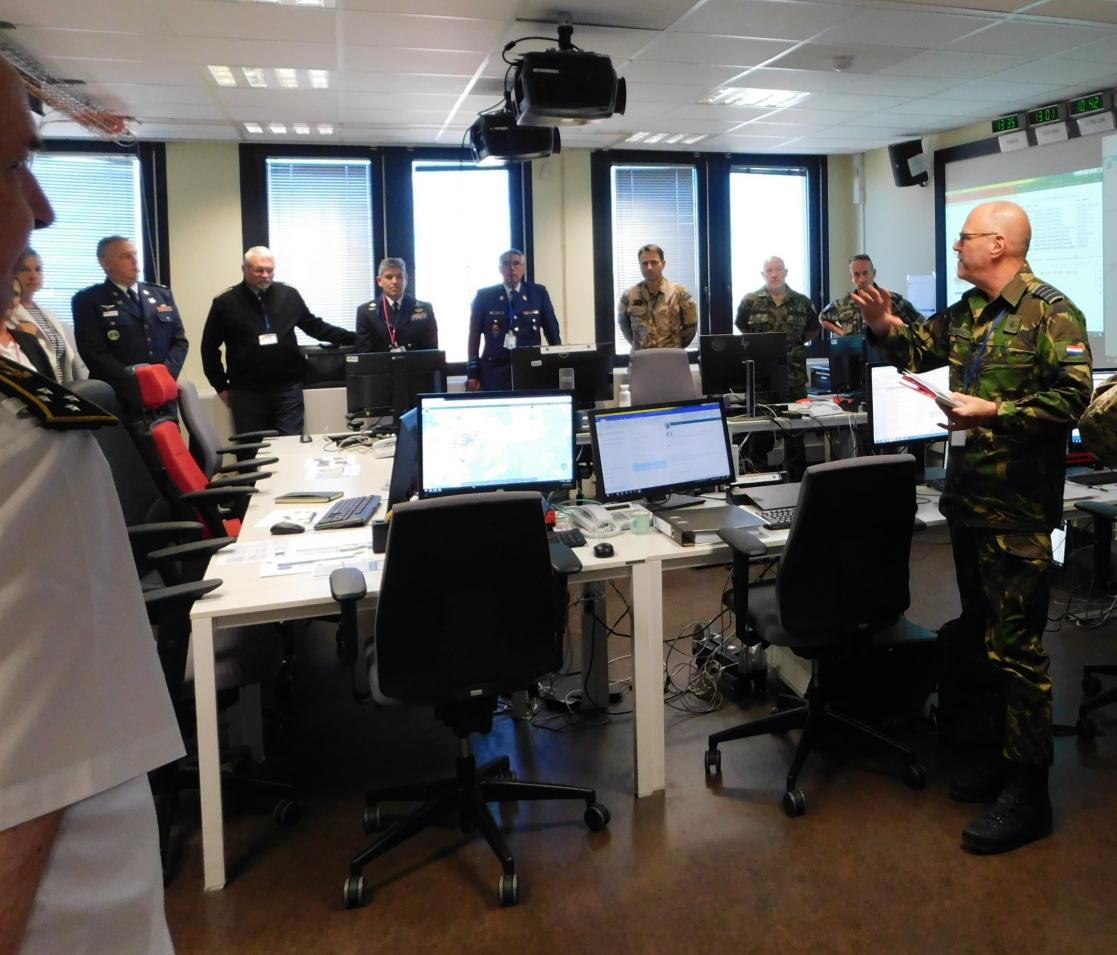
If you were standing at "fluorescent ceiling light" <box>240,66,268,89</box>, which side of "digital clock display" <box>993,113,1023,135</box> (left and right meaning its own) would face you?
front

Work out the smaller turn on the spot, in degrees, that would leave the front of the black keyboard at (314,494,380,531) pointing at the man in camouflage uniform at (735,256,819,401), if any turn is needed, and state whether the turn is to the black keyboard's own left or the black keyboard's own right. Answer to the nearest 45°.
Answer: approximately 135° to the black keyboard's own right

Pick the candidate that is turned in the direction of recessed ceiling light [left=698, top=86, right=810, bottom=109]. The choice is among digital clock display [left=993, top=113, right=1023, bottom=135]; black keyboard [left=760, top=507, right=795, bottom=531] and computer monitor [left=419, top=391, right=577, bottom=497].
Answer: the digital clock display

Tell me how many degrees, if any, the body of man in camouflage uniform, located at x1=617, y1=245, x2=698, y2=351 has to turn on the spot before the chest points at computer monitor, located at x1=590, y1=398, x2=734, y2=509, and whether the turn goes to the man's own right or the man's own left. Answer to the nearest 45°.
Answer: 0° — they already face it

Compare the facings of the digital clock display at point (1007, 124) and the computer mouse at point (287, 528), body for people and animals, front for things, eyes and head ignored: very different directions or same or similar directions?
very different directions

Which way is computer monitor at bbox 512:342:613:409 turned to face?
away from the camera

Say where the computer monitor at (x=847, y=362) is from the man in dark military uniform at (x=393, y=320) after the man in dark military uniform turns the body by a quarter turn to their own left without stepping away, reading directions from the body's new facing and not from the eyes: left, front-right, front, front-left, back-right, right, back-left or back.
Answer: front-right

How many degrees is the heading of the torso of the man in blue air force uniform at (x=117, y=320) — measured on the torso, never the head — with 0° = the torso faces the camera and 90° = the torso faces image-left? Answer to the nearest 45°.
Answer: approximately 315°

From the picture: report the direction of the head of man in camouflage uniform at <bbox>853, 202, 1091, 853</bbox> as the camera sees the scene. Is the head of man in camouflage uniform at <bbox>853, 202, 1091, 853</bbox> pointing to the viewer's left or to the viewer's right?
to the viewer's left
